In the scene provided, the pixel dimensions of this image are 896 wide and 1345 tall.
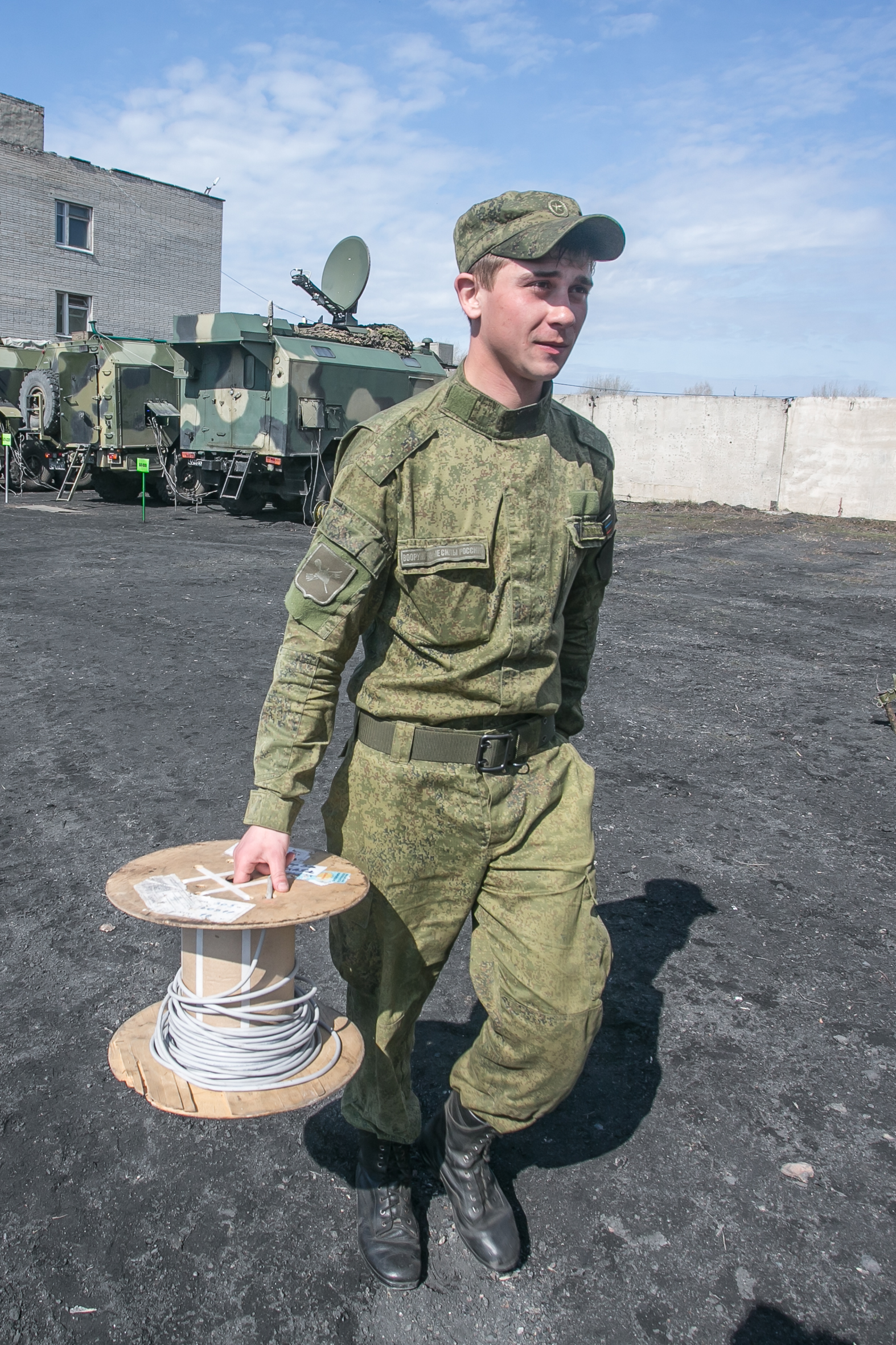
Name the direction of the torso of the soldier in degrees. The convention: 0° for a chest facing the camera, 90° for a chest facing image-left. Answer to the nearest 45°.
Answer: approximately 315°

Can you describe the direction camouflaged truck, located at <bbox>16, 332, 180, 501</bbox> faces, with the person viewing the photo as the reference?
facing away from the viewer and to the right of the viewer

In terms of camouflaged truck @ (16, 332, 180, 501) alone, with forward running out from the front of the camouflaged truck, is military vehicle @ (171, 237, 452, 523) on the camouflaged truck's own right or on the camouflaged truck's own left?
on the camouflaged truck's own right

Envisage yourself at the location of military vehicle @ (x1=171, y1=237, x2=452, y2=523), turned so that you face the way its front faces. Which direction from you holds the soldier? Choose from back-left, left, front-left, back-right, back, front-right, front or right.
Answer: back-right

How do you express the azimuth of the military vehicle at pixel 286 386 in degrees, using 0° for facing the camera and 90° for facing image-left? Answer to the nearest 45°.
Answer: approximately 225°

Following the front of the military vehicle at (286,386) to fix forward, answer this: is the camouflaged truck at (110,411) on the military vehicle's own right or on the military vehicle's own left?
on the military vehicle's own left

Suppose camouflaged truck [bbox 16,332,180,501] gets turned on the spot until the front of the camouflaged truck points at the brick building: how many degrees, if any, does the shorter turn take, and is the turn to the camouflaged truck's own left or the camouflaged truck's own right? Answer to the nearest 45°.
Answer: approximately 45° to the camouflaged truck's own left

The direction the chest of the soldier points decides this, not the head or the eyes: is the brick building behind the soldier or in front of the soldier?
behind

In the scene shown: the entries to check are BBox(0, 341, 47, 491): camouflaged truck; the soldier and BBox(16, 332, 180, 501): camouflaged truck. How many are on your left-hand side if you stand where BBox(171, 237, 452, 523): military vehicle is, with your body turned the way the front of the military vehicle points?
2

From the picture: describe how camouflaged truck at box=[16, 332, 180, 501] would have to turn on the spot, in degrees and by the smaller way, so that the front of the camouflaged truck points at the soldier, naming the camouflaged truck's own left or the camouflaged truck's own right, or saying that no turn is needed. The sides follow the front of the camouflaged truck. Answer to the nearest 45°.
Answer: approximately 135° to the camouflaged truck's own right
